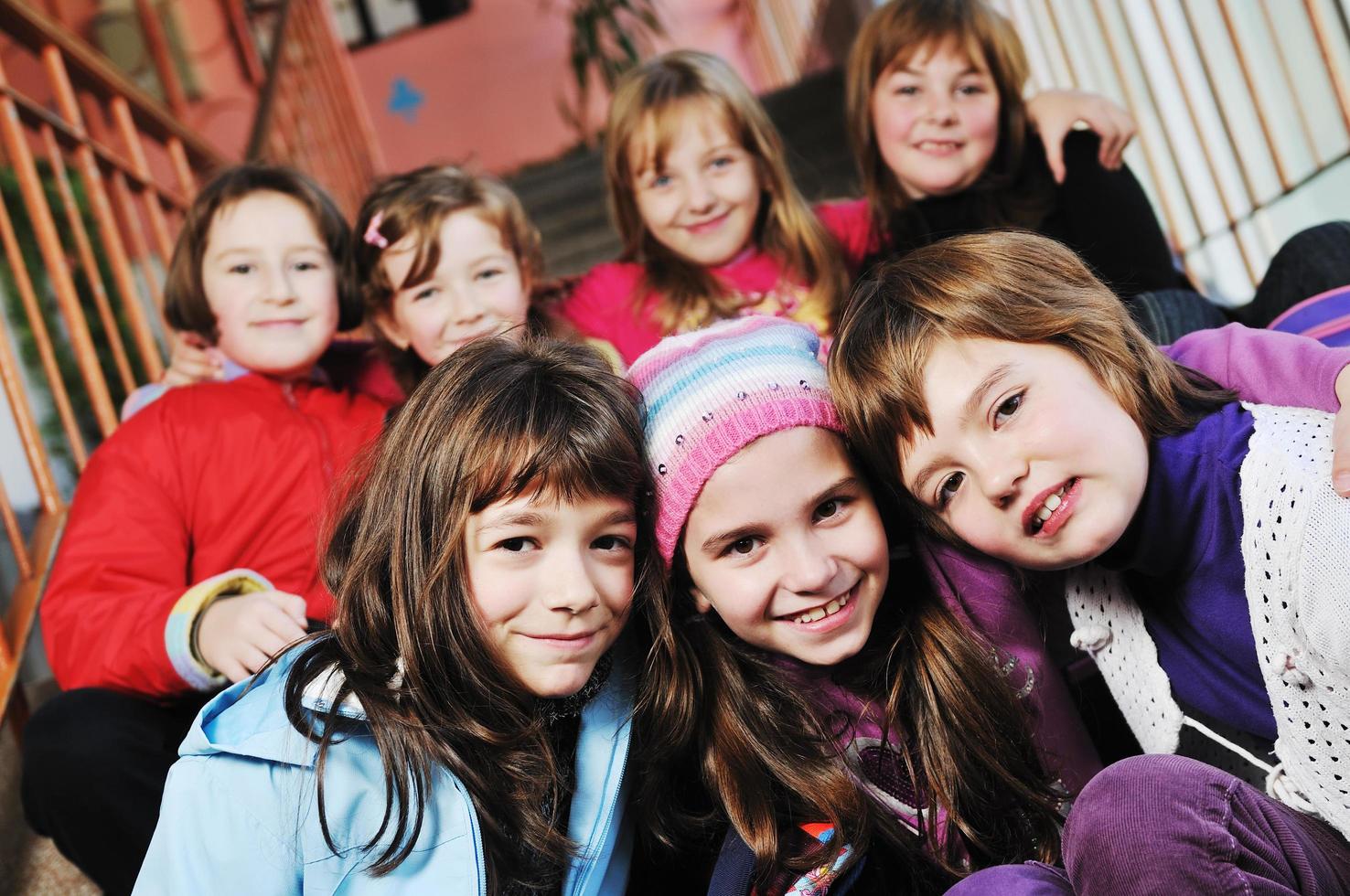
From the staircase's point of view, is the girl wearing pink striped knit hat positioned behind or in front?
in front

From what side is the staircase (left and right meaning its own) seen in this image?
front

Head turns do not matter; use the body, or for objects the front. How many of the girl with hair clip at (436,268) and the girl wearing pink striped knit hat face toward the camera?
2

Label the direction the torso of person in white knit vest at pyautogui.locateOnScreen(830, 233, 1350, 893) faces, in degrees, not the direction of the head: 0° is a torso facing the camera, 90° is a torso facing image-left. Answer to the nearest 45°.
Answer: approximately 45°

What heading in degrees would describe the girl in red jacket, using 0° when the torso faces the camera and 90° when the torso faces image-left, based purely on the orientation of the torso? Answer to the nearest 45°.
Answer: approximately 315°

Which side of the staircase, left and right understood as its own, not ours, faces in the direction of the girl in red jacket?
front
